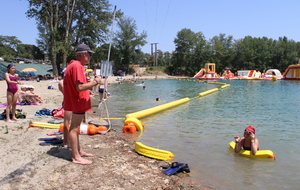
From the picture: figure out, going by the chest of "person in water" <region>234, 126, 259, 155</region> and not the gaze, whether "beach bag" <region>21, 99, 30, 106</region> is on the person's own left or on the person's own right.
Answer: on the person's own right

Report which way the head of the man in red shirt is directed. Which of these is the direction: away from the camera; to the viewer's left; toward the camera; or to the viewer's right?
to the viewer's right

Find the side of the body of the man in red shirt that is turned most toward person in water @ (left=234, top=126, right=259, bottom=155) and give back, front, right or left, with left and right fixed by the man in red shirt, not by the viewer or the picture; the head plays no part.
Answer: front

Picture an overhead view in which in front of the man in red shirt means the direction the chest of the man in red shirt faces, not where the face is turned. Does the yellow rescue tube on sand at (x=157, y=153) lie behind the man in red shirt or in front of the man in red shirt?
in front

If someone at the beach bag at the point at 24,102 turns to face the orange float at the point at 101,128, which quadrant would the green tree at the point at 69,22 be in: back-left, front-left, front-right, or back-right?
back-left

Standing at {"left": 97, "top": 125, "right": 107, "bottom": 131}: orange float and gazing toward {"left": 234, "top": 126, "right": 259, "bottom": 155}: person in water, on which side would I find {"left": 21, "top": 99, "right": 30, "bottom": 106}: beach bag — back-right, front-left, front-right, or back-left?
back-left

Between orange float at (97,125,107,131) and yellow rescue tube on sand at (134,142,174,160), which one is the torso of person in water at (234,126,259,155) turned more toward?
the yellow rescue tube on sand

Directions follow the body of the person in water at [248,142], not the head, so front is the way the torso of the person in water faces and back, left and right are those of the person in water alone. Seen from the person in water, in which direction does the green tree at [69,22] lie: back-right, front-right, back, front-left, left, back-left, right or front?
back-right

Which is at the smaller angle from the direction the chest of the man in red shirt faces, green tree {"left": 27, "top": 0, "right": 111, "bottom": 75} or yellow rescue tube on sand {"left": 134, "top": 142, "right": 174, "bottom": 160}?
the yellow rescue tube on sand

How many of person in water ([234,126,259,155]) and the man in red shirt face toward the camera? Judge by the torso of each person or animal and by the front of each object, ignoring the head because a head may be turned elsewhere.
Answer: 1

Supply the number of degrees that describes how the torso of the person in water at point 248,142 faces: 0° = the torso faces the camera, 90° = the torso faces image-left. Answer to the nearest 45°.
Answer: approximately 0°

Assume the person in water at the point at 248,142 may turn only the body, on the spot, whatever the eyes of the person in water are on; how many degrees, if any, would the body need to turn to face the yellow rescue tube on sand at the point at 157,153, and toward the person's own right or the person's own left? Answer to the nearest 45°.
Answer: approximately 45° to the person's own right

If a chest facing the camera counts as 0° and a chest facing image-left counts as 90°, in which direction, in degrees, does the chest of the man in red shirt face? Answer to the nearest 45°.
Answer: approximately 270°

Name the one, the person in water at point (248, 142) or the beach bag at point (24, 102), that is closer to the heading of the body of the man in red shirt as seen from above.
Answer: the person in water

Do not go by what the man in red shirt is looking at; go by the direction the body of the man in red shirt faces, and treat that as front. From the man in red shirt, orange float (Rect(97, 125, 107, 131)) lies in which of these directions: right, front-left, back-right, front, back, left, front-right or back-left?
left

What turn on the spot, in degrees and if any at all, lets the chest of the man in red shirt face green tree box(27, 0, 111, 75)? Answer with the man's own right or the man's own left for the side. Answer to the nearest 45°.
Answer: approximately 90° to the man's own left
